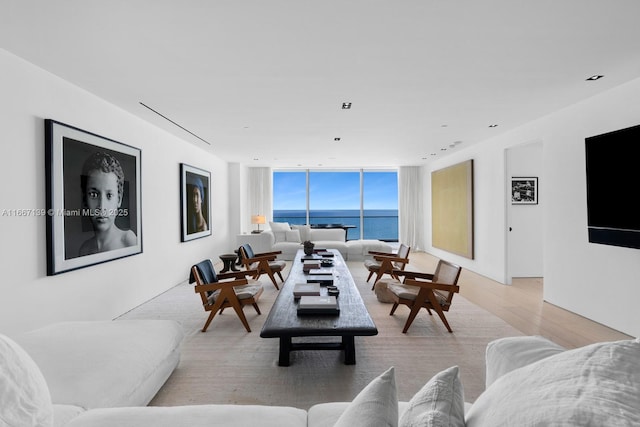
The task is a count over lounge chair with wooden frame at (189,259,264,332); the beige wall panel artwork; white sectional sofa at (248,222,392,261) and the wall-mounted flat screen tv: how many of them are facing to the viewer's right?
1

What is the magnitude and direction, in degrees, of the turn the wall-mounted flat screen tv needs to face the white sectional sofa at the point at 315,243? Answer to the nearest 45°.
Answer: approximately 45° to its right

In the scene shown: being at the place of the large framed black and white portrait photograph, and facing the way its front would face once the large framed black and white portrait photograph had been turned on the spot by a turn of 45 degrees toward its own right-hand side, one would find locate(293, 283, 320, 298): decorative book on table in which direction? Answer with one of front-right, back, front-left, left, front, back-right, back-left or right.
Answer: front-left

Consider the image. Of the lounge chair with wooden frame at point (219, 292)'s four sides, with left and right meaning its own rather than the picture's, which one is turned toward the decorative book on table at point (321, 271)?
front

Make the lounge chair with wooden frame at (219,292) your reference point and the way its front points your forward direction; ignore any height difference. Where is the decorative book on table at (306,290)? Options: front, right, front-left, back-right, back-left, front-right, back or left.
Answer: front-right

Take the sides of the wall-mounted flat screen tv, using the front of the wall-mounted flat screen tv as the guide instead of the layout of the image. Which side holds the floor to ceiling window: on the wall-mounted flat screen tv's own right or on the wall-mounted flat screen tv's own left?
on the wall-mounted flat screen tv's own right

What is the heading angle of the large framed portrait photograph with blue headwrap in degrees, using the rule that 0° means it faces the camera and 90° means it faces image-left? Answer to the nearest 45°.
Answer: approximately 315°

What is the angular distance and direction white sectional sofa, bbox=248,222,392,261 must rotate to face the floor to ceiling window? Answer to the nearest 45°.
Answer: approximately 180°

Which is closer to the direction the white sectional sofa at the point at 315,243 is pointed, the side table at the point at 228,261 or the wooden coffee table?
the wooden coffee table

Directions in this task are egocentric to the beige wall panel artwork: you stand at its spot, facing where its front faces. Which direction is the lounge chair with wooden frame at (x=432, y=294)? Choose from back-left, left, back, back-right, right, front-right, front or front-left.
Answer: front-left

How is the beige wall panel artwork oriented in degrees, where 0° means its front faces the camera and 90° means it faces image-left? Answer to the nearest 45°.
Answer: approximately 45°

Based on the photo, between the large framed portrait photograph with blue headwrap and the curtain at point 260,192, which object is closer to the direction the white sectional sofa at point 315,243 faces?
the large framed portrait photograph with blue headwrap

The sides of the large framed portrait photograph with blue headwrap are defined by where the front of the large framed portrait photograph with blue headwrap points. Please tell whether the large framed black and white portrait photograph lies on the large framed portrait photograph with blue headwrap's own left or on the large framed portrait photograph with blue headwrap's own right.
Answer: on the large framed portrait photograph with blue headwrap's own right

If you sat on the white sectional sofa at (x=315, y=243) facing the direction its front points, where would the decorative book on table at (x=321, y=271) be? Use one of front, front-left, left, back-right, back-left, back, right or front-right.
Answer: front

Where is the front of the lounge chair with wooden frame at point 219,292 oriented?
to the viewer's right

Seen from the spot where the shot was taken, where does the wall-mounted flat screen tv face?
facing the viewer and to the left of the viewer

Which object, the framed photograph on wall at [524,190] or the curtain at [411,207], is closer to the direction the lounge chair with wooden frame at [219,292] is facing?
the framed photograph on wall

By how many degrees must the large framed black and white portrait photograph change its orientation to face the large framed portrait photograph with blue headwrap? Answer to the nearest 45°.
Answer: approximately 90° to its left

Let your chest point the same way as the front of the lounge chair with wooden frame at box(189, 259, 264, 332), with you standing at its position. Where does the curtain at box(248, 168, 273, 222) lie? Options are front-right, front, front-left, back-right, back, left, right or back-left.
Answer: left
